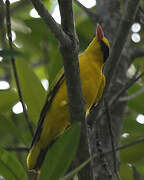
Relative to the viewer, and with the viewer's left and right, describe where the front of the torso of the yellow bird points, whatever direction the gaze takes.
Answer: facing to the right of the viewer
